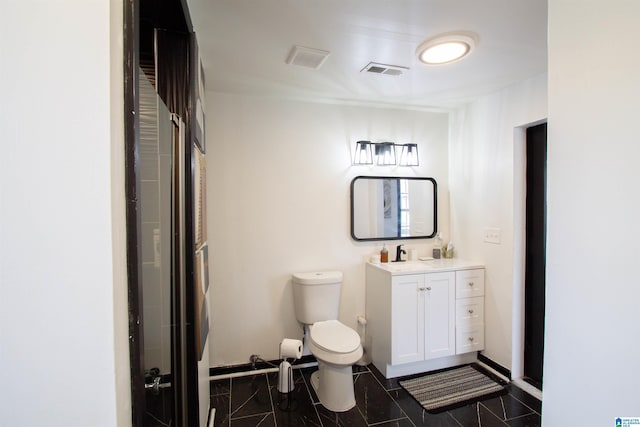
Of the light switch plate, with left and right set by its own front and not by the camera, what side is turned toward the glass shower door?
front

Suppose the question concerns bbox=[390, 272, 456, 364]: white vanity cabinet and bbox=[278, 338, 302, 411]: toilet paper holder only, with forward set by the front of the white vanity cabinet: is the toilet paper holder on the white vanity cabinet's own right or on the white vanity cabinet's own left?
on the white vanity cabinet's own right

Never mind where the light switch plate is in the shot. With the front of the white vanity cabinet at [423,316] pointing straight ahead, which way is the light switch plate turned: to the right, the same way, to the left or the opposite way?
to the right

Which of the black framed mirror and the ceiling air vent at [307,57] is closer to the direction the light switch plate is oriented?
the ceiling air vent

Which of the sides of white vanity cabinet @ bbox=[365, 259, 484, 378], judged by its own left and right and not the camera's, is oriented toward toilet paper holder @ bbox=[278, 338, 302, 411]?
right

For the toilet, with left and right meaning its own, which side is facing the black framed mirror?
left

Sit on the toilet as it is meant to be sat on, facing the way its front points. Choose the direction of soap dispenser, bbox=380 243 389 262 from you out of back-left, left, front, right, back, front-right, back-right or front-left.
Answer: left

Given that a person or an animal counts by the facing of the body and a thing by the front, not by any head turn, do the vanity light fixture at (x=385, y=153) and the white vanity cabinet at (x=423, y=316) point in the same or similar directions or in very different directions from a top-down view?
same or similar directions

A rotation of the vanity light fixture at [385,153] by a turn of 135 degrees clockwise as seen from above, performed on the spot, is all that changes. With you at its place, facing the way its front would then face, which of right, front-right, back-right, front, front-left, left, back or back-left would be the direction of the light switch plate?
back

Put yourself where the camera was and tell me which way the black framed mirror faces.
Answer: facing the viewer and to the right of the viewer

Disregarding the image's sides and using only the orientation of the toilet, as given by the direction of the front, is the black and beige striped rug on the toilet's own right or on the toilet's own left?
on the toilet's own left

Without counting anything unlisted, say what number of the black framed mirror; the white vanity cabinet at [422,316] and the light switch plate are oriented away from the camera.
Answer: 0

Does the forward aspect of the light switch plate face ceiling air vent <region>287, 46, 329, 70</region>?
yes

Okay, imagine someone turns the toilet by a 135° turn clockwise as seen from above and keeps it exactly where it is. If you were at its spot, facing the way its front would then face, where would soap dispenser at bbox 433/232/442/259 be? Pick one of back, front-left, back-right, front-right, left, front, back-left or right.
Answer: back-right

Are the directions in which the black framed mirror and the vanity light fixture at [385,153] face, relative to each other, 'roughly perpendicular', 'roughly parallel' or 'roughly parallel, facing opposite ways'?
roughly parallel
